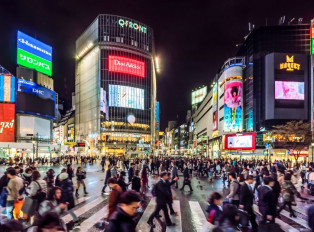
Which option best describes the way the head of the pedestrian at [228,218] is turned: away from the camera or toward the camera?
away from the camera

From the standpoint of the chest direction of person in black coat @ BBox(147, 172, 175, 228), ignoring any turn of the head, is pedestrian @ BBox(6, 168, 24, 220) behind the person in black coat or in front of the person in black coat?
behind
